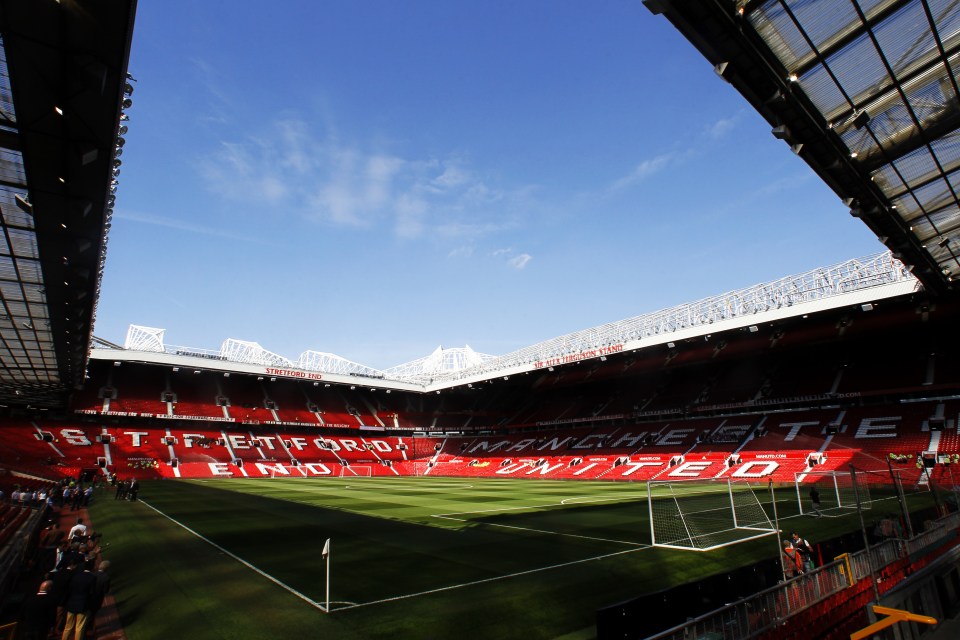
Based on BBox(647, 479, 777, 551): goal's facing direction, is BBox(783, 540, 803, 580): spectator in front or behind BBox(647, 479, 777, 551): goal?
behind

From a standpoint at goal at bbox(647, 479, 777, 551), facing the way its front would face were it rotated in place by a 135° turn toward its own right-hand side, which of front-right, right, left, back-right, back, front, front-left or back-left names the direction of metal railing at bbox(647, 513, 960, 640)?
right

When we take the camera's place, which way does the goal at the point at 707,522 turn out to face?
facing away from the viewer and to the left of the viewer

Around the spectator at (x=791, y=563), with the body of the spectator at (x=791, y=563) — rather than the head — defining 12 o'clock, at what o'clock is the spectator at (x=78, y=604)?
the spectator at (x=78, y=604) is roughly at 9 o'clock from the spectator at (x=791, y=563).

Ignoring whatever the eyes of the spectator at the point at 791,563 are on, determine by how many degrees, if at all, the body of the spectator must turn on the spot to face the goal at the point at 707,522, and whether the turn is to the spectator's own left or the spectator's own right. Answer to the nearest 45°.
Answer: approximately 90° to the spectator's own left
